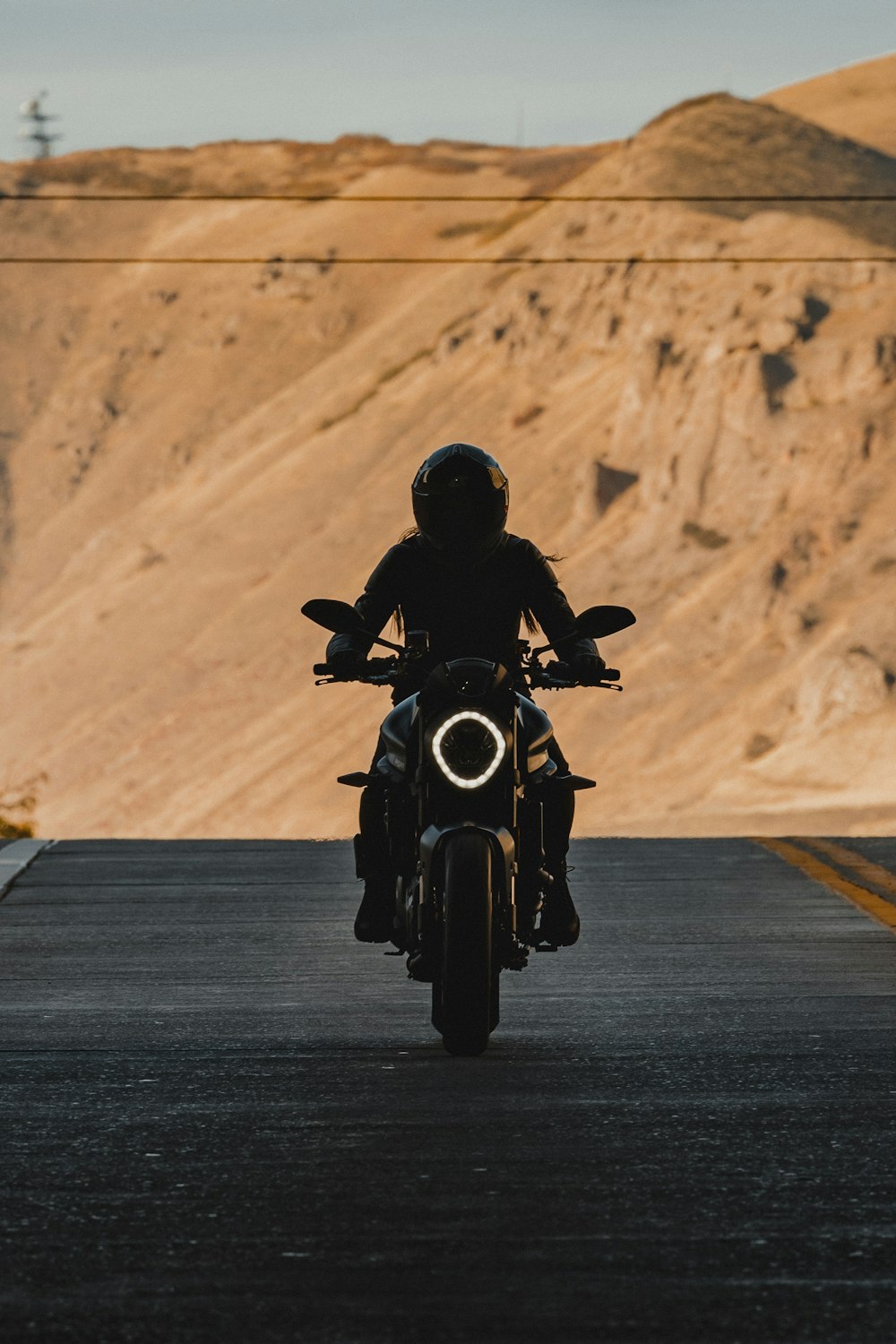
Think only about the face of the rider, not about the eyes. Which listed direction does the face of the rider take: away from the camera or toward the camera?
toward the camera

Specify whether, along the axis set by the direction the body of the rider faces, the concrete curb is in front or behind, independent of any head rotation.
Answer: behind

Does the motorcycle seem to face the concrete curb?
no

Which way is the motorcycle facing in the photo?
toward the camera

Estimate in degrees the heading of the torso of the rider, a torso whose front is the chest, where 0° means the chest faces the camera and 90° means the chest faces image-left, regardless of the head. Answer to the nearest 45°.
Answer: approximately 0°
